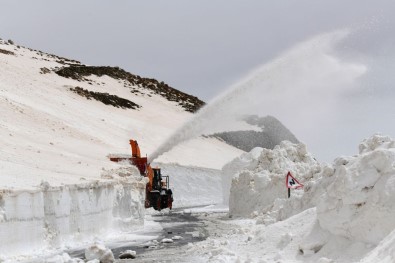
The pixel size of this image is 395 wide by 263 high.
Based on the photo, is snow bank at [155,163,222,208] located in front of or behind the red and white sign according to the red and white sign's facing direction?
behind

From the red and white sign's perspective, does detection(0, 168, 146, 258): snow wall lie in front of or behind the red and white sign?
in front

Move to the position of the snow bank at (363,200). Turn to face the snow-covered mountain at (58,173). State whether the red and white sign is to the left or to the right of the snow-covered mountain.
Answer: right

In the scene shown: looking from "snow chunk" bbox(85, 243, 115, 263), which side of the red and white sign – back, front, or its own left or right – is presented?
front

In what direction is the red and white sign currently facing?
toward the camera

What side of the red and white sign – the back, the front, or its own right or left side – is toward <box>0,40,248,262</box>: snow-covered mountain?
right

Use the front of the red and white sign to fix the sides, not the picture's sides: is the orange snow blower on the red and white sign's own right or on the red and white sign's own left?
on the red and white sign's own right
